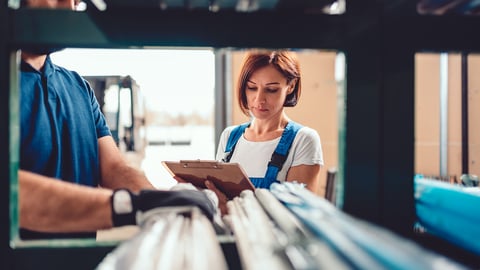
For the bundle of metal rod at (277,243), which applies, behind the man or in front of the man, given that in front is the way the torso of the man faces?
in front

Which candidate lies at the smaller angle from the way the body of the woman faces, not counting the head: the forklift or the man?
the man

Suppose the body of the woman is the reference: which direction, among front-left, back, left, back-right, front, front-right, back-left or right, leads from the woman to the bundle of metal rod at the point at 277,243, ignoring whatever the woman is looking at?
front-left

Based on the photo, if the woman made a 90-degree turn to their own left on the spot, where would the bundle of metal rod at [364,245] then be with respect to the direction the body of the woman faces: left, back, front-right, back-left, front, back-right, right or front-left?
front-right

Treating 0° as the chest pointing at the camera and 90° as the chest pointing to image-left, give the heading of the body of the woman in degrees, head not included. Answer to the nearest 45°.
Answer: approximately 45°

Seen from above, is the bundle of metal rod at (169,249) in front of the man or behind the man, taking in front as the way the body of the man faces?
in front

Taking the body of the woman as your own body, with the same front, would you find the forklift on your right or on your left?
on your right

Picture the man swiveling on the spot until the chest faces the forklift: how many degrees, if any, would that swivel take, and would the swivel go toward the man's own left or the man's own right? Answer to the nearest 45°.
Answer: approximately 135° to the man's own left
